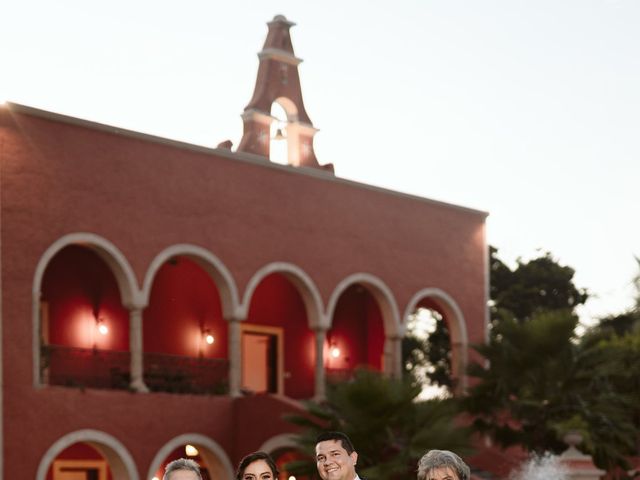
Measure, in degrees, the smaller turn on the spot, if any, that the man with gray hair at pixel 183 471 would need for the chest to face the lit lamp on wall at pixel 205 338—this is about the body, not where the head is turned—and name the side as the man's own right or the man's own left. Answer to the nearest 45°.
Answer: approximately 180°

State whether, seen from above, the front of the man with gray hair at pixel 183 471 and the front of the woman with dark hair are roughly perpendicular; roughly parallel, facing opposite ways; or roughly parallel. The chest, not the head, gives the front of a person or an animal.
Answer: roughly parallel

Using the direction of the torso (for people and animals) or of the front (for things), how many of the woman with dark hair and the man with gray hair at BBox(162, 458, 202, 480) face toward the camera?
2

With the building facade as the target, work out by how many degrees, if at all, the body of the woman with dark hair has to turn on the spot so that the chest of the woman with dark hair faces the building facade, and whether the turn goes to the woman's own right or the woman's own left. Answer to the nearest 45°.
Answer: approximately 180°

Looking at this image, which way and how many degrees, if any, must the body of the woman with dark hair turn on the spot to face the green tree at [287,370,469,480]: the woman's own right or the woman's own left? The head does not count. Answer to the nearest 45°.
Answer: approximately 180°

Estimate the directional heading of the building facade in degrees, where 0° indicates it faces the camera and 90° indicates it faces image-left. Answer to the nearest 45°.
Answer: approximately 315°

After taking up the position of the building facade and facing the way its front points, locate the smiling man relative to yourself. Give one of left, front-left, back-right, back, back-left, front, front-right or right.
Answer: front-right

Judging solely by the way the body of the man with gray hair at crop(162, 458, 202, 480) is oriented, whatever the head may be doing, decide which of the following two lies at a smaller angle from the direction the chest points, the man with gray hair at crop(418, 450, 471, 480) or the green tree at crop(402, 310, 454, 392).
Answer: the man with gray hair

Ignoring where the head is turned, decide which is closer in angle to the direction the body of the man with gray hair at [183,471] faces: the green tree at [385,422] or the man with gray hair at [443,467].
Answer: the man with gray hair

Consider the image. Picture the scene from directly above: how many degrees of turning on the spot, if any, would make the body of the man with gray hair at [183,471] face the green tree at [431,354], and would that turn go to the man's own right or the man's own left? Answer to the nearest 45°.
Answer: approximately 180°

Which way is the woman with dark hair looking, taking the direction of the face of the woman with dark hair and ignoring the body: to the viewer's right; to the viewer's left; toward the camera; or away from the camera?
toward the camera

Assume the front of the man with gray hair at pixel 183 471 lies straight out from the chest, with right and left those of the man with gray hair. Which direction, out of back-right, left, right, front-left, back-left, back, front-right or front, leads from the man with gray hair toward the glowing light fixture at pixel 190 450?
back

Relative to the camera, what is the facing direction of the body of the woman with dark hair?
toward the camera

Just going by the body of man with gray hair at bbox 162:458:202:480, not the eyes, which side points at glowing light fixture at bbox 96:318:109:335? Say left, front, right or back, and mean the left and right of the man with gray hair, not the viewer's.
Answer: back
